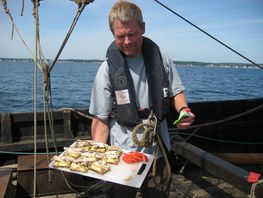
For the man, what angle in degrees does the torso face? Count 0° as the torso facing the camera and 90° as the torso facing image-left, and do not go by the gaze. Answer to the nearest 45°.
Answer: approximately 0°

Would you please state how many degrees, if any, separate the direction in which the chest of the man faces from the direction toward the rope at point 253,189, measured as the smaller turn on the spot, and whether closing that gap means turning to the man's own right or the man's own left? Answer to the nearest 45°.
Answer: approximately 90° to the man's own left
